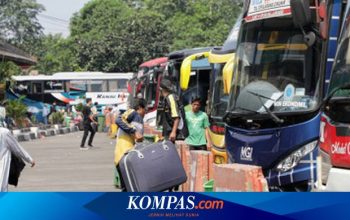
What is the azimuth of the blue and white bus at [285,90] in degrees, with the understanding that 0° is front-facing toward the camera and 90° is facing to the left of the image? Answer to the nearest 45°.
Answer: approximately 45°

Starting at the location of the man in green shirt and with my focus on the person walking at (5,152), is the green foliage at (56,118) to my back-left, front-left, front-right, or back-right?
back-right

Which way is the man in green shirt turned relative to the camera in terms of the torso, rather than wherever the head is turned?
toward the camera

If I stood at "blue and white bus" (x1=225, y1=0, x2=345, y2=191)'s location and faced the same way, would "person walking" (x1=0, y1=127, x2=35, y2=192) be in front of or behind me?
in front

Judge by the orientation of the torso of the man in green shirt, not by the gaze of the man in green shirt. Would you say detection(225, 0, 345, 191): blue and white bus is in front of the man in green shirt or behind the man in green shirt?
in front

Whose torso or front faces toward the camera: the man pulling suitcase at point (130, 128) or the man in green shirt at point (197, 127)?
the man in green shirt

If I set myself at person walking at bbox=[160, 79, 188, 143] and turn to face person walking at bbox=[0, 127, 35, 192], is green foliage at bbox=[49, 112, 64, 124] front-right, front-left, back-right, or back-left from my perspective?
back-right

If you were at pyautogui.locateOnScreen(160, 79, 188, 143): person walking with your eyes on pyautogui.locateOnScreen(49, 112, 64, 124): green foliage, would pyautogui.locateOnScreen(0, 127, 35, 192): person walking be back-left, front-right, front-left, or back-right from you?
back-left
